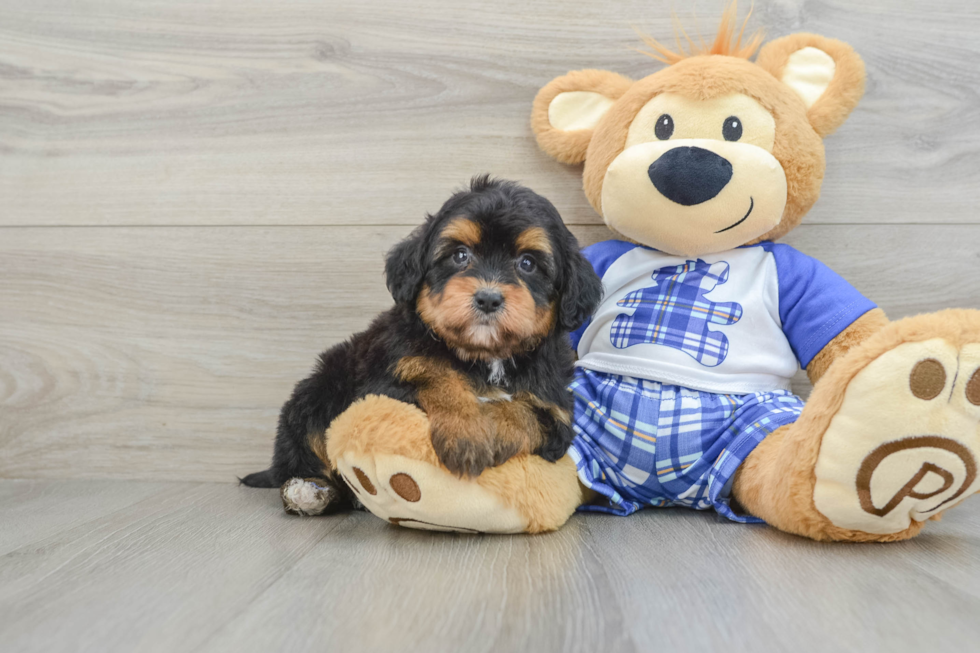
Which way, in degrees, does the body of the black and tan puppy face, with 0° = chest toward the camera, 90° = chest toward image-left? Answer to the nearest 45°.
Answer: approximately 315°

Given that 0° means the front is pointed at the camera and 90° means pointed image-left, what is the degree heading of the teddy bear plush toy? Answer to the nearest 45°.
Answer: approximately 0°
